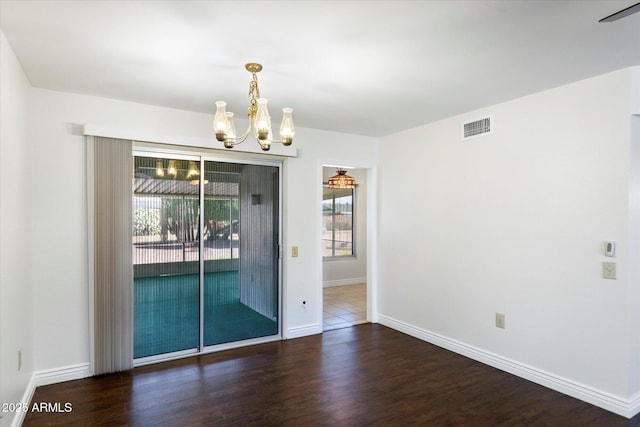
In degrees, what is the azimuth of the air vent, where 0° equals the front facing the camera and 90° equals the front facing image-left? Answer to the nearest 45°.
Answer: approximately 45°

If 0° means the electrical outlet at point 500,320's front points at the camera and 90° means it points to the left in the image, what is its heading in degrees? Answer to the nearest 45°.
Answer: approximately 45°

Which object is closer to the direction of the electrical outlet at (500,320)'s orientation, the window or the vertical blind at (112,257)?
the vertical blind

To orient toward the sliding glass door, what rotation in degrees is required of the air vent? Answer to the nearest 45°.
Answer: approximately 45° to its right

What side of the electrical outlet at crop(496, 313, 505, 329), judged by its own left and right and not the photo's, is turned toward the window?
right

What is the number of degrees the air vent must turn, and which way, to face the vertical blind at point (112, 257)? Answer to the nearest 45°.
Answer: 0° — it already faces it

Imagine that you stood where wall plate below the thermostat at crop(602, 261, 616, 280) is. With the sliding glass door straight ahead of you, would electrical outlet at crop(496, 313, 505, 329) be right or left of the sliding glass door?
right
